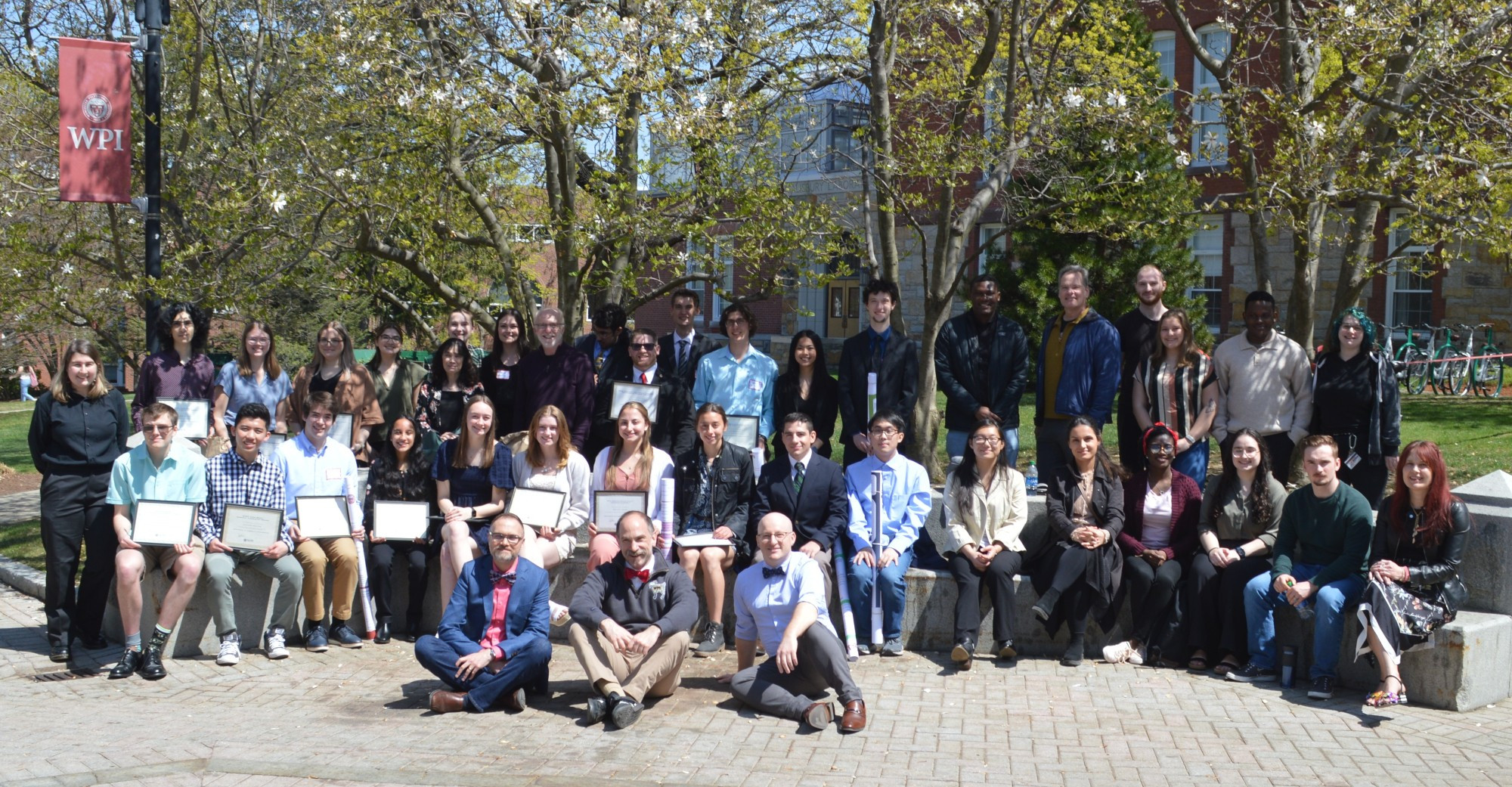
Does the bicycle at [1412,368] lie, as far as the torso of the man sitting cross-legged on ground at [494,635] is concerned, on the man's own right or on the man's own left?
on the man's own left

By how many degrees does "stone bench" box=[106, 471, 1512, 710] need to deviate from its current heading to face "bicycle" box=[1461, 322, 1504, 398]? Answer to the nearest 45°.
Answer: approximately 135° to its left

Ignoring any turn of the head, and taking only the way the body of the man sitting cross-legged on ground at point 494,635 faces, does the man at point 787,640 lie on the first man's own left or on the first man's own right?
on the first man's own left

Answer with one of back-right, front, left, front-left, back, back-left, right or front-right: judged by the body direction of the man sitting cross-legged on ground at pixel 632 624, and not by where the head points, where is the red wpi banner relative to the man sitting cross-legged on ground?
back-right

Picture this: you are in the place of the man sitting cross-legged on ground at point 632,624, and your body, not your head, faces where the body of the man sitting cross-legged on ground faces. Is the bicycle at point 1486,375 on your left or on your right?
on your left

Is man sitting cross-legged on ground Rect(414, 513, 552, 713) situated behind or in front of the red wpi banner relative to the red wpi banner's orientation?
in front

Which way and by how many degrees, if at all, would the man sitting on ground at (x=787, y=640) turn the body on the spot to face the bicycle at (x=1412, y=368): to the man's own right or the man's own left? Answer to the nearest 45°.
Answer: approximately 135° to the man's own left

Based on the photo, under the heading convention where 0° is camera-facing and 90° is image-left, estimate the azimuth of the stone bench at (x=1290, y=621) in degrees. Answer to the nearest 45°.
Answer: approximately 0°

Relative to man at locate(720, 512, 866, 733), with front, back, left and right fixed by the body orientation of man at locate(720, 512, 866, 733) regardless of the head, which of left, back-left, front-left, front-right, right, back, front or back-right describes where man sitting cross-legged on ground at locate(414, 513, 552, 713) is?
right

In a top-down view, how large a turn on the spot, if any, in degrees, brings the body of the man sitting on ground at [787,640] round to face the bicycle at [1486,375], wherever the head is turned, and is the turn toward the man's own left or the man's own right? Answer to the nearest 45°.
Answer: approximately 135° to the man's own left

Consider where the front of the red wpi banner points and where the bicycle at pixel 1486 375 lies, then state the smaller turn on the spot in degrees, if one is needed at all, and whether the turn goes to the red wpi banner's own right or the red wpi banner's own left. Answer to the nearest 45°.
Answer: approximately 90° to the red wpi banner's own left
